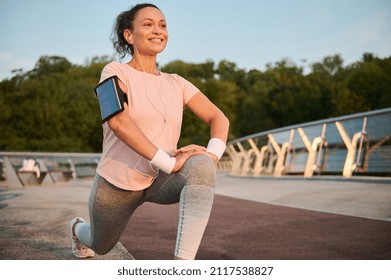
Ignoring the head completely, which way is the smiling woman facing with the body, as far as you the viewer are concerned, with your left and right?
facing the viewer and to the right of the viewer
